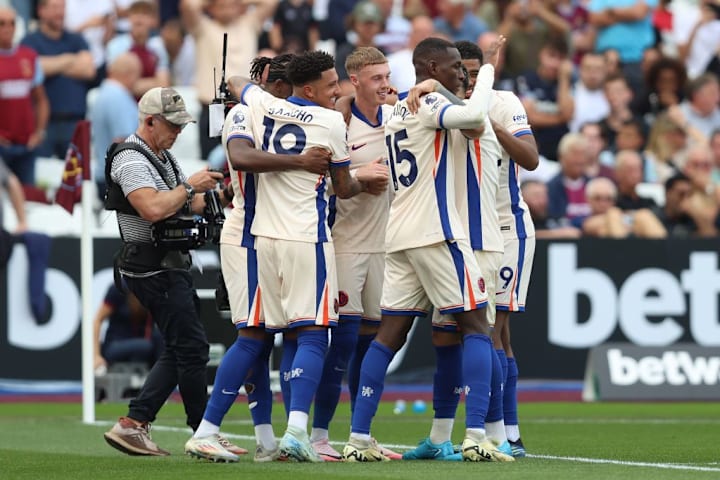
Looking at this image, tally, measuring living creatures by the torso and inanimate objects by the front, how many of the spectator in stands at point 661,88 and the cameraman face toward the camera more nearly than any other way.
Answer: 1

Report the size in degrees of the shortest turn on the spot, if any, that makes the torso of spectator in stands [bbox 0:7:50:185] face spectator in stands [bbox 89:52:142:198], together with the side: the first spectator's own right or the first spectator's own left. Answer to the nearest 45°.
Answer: approximately 90° to the first spectator's own left

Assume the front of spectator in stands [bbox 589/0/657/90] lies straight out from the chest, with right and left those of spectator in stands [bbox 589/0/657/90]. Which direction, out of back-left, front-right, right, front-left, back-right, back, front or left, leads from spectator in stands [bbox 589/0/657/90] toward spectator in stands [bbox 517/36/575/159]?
front-right

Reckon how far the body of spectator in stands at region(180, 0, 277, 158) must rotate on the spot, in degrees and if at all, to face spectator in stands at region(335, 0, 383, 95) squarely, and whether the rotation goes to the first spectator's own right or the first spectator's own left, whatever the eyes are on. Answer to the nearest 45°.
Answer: approximately 90° to the first spectator's own left

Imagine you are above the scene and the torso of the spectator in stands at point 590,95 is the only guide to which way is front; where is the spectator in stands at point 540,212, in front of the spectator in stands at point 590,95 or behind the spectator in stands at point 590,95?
in front

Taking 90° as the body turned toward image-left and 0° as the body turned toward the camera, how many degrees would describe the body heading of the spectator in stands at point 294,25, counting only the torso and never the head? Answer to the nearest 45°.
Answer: approximately 0°

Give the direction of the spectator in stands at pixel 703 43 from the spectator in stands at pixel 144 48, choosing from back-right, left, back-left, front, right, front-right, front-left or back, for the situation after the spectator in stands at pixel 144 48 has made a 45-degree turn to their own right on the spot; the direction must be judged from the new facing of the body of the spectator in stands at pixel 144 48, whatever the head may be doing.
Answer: back-left

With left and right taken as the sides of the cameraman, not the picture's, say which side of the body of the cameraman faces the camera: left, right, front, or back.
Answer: right

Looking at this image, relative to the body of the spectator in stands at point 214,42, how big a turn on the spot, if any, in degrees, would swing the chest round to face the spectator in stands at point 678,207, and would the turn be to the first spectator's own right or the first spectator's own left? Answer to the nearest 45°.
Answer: approximately 90° to the first spectator's own left

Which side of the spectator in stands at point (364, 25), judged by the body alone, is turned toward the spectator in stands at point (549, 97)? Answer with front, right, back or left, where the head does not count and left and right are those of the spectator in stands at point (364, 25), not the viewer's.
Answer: left
